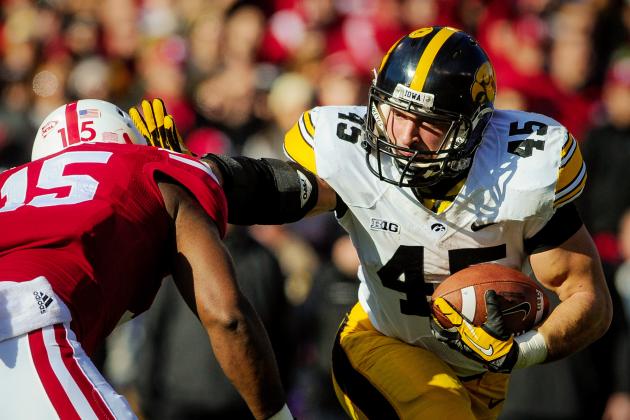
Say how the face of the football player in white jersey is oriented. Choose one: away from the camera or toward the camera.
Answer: toward the camera

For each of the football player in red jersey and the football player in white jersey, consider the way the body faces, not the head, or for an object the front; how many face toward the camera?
1

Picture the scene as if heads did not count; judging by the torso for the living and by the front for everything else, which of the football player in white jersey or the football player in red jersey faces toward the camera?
the football player in white jersey

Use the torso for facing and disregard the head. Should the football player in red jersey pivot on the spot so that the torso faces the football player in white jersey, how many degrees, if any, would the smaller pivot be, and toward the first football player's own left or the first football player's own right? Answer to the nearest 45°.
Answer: approximately 45° to the first football player's own right

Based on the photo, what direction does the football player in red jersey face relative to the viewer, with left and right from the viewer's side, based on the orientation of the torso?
facing away from the viewer and to the right of the viewer

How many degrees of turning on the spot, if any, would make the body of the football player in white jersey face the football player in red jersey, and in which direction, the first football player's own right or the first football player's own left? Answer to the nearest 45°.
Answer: approximately 45° to the first football player's own right

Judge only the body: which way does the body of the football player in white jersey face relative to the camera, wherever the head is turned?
toward the camera
